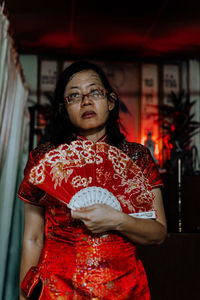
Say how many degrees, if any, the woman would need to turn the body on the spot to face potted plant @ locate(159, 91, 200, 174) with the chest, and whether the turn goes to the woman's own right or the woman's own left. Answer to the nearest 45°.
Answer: approximately 180°

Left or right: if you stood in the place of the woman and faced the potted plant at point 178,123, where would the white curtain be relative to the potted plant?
left

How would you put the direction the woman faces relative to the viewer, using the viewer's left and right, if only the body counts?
facing the viewer

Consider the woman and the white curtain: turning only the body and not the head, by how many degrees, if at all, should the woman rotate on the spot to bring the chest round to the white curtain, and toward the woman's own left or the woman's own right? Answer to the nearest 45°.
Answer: approximately 135° to the woman's own right
